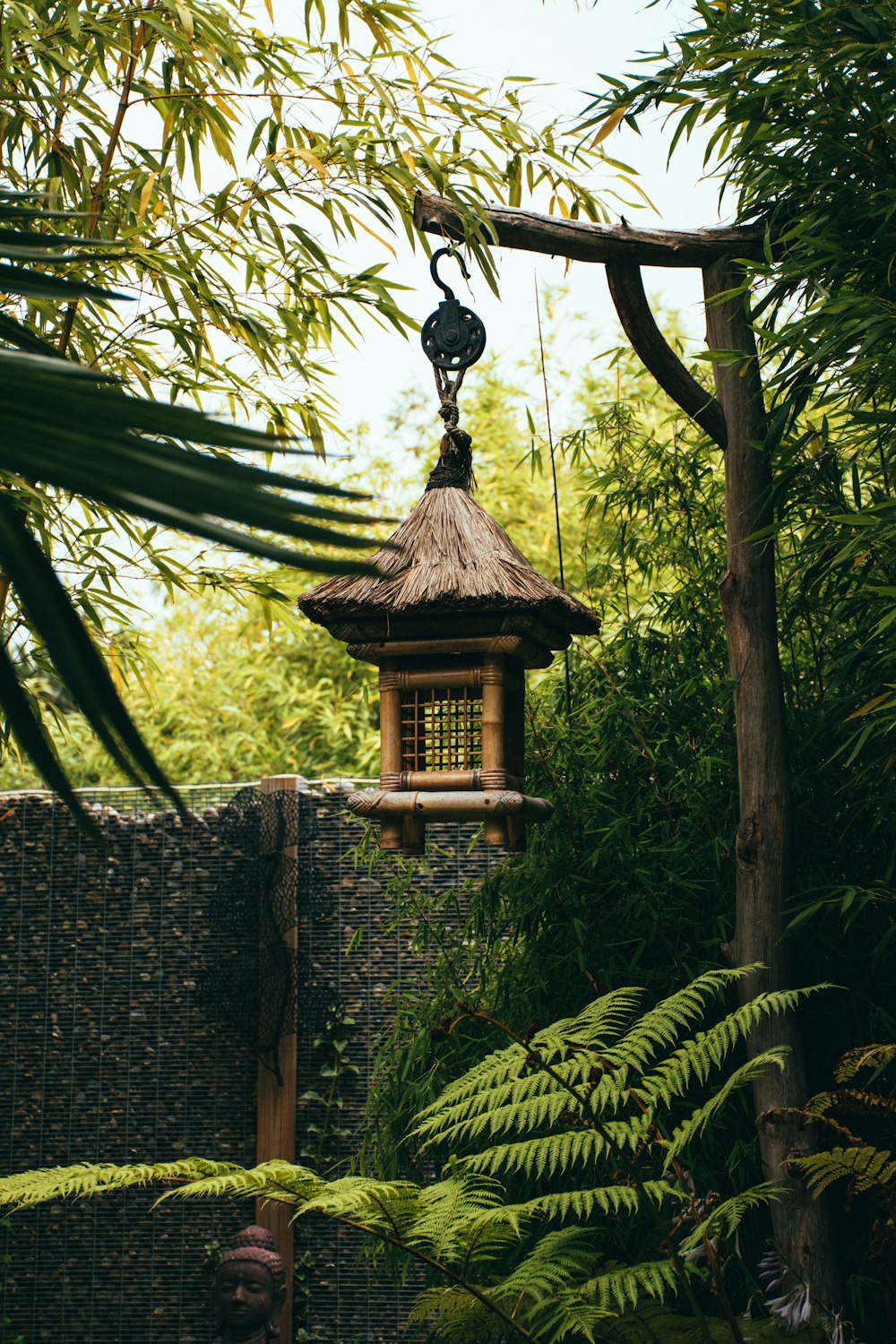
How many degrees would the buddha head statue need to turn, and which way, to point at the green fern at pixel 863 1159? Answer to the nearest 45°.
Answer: approximately 90° to its left

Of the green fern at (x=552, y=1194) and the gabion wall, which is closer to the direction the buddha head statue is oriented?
the green fern

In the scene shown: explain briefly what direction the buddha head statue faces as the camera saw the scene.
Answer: facing the viewer and to the left of the viewer

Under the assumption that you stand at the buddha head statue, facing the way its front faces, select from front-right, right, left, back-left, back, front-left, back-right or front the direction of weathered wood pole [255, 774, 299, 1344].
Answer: back-right
